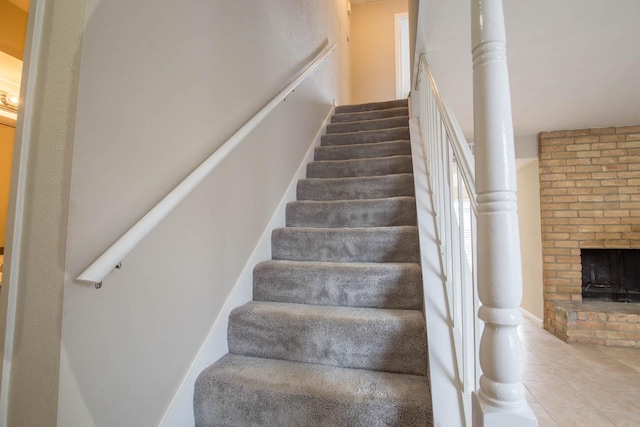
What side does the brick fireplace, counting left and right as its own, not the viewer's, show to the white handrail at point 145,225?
front

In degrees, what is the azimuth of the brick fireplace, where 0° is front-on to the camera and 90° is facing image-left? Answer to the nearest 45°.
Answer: approximately 0°

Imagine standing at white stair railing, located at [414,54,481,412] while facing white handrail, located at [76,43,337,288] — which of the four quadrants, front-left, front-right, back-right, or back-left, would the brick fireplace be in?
back-right

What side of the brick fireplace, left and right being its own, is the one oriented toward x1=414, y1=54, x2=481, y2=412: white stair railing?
front
